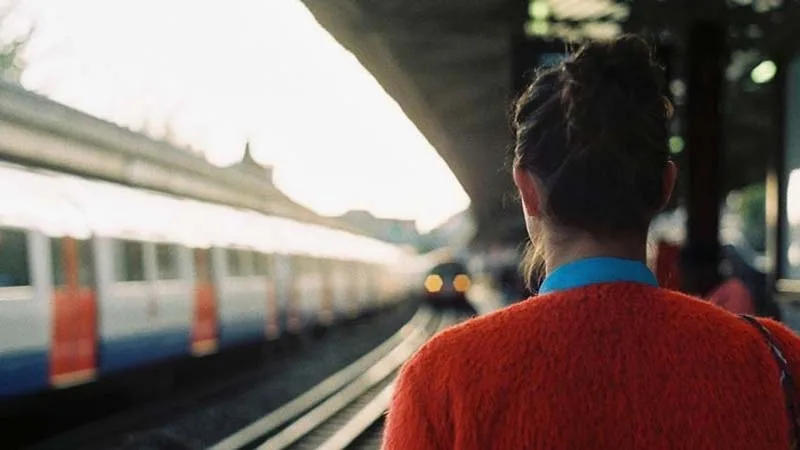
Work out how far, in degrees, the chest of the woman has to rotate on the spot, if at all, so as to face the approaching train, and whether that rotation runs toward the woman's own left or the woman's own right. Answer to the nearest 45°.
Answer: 0° — they already face it

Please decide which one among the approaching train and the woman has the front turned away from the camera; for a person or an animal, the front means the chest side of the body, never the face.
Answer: the woman

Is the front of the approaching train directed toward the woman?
yes

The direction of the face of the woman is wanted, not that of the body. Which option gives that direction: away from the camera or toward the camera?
away from the camera

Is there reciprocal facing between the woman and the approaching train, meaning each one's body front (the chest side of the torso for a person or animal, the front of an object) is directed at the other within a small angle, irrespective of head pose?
yes

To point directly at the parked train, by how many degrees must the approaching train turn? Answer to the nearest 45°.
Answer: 0° — it already faces it

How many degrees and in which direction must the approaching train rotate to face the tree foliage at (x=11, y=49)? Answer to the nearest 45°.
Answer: approximately 45° to its right

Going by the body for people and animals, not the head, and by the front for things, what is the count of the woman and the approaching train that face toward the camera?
1

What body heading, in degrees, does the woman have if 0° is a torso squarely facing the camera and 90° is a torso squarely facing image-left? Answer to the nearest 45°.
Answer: approximately 180°
